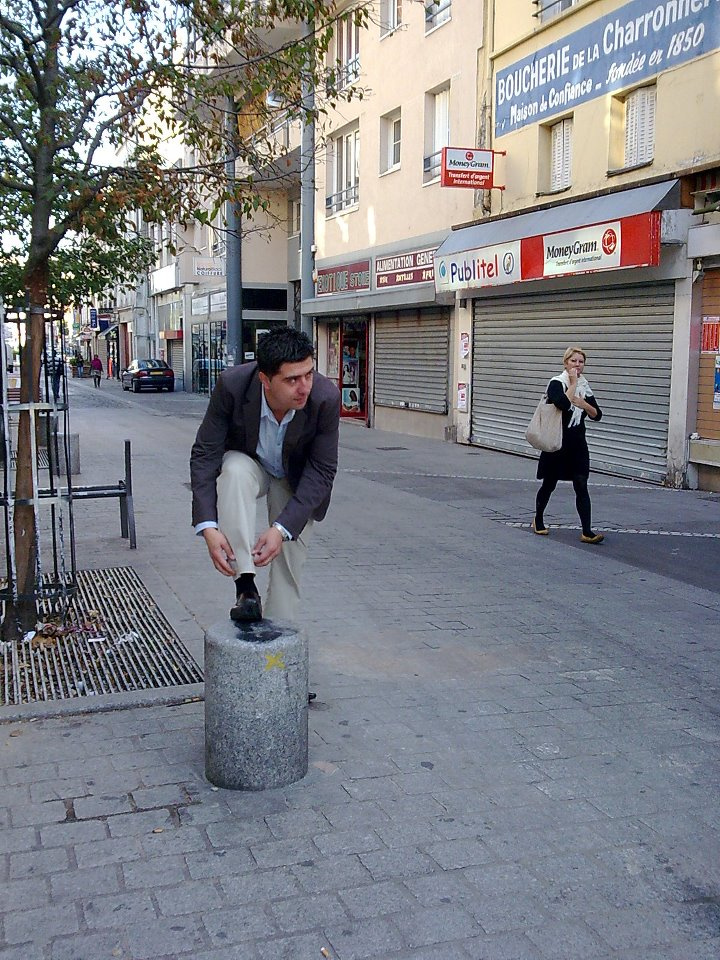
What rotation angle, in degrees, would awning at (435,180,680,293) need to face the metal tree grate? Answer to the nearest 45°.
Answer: approximately 45° to its left

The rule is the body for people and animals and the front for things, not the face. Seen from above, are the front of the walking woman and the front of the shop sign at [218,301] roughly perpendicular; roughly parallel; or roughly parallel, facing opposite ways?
roughly perpendicular

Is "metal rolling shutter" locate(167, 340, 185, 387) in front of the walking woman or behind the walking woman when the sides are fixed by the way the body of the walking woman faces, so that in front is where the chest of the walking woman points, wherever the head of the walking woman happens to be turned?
behind

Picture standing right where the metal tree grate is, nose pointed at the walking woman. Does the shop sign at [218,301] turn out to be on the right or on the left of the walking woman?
left

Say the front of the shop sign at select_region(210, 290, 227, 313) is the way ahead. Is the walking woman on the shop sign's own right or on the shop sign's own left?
on the shop sign's own left

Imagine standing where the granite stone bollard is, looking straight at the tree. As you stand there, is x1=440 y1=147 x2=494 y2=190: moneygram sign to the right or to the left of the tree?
right

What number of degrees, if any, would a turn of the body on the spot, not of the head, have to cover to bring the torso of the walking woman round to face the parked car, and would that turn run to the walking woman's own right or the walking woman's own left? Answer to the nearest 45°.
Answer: approximately 180°

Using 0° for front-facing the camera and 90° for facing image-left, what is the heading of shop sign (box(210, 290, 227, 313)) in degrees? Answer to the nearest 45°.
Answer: approximately 45°

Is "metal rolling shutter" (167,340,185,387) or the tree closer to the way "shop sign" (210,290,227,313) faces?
the tree
